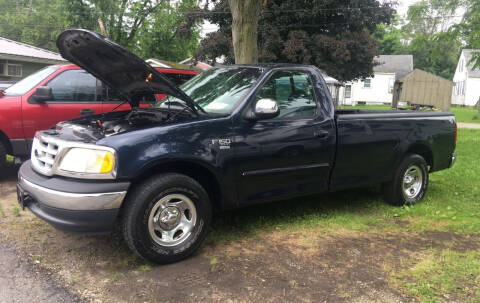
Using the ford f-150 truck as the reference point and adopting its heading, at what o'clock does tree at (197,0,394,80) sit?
The tree is roughly at 5 o'clock from the ford f-150 truck.

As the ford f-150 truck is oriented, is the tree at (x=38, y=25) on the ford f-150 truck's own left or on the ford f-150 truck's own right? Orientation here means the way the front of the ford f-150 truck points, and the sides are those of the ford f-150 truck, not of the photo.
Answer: on the ford f-150 truck's own right

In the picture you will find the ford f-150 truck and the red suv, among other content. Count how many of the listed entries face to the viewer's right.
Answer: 0

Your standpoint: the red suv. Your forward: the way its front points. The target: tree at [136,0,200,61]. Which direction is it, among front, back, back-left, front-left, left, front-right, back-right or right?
back-right

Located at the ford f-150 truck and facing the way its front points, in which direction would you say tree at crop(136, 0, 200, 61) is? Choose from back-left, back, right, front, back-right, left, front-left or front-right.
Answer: back-right

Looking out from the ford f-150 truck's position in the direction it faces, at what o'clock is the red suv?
The red suv is roughly at 3 o'clock from the ford f-150 truck.

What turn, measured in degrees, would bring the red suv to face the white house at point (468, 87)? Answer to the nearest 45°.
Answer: approximately 180°

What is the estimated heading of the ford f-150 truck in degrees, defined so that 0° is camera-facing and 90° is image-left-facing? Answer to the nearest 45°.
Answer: approximately 45°

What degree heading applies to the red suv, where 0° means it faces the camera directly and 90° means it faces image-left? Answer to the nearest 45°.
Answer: approximately 45°

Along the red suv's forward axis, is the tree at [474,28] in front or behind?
behind

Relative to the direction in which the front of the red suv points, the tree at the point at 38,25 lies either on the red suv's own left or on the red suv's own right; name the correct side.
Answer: on the red suv's own right
